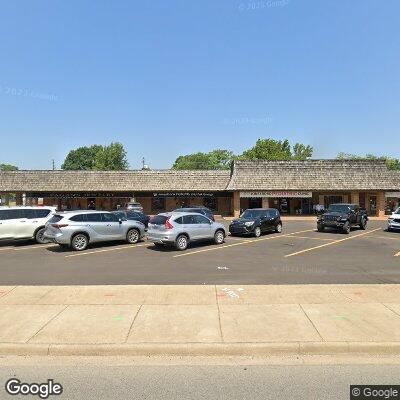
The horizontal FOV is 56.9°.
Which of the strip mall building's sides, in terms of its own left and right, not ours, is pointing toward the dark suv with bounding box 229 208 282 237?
front

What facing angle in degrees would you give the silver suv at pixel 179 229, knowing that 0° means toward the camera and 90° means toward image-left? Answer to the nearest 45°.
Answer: approximately 225°

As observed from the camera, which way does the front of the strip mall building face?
facing the viewer

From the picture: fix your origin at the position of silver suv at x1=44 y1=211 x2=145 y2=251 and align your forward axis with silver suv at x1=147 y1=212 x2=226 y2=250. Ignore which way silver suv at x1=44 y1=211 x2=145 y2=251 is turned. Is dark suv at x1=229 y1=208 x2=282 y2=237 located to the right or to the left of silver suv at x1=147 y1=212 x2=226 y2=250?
left

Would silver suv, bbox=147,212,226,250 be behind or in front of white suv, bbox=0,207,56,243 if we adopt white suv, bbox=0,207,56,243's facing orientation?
behind

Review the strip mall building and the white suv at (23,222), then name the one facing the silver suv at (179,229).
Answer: the strip mall building

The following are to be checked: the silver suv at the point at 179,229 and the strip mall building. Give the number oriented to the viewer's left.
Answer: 0

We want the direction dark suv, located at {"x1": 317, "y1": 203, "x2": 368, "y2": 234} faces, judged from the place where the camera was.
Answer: facing the viewer and to the left of the viewer

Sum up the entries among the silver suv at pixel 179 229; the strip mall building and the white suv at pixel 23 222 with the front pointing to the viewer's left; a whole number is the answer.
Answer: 1

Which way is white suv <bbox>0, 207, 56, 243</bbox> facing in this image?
to the viewer's left
